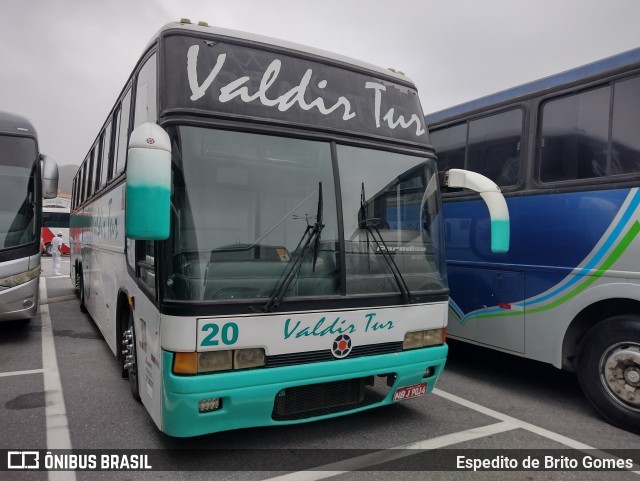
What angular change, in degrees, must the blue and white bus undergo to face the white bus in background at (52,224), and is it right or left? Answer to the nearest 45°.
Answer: approximately 180°

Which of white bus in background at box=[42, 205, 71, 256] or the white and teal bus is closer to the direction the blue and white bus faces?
the white and teal bus

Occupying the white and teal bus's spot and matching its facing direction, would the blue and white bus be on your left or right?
on your left

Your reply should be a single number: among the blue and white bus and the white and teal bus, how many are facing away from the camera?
0

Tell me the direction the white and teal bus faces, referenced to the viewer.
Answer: facing the viewer and to the right of the viewer

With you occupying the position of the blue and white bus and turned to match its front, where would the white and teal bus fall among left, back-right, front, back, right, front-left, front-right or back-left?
right

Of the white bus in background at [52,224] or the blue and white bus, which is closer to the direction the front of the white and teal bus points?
the blue and white bus
